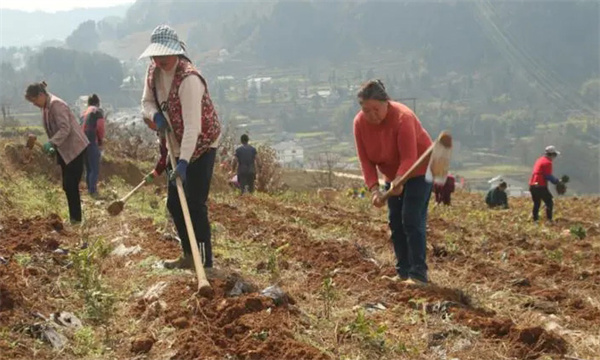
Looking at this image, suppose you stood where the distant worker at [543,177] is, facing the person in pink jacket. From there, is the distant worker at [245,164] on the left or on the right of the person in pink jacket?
right

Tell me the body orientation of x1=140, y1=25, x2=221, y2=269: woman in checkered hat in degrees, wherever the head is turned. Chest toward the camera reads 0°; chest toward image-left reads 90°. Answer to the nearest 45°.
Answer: approximately 45°

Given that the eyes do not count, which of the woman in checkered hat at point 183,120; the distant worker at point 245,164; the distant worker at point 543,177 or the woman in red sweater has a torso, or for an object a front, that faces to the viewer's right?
the distant worker at point 543,177

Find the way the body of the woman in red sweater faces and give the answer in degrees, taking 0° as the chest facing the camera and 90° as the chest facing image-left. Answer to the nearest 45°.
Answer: approximately 45°

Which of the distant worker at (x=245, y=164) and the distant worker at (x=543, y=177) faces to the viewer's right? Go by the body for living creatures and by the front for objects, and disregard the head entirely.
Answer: the distant worker at (x=543, y=177)

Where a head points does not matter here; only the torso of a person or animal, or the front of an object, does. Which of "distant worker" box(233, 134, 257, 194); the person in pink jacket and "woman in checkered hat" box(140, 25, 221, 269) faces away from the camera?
the distant worker

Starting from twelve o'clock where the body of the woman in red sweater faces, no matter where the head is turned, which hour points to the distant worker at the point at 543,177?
The distant worker is roughly at 5 o'clock from the woman in red sweater.

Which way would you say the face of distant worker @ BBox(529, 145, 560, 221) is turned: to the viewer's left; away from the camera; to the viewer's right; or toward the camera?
to the viewer's right

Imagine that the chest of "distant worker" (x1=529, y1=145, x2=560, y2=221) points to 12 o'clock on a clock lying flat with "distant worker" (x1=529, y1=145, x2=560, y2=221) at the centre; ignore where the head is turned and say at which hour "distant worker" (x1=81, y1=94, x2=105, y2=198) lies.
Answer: "distant worker" (x1=81, y1=94, x2=105, y2=198) is roughly at 5 o'clock from "distant worker" (x1=529, y1=145, x2=560, y2=221).

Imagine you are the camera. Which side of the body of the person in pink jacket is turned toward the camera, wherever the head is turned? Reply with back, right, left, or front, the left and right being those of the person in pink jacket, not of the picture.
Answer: left

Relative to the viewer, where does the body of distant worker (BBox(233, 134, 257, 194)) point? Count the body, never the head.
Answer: away from the camera

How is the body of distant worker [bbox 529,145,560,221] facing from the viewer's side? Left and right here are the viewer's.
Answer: facing to the right of the viewer
